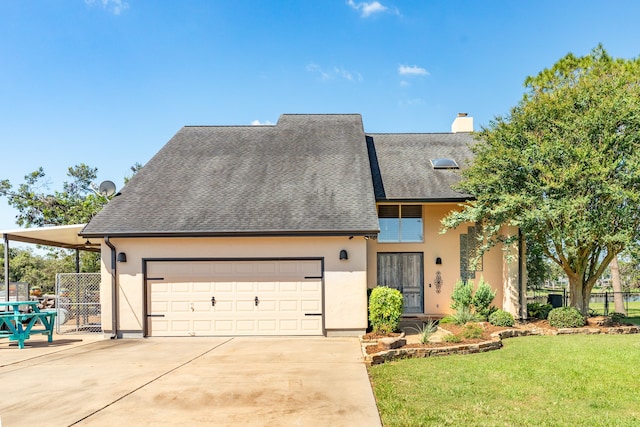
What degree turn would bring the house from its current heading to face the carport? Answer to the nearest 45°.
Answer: approximately 90° to its right

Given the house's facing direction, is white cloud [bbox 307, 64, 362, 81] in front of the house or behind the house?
behind

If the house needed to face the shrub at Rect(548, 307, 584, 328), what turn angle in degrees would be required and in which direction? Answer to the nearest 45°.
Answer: approximately 90° to its left

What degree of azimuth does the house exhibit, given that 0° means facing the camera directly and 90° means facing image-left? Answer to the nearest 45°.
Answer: approximately 0°

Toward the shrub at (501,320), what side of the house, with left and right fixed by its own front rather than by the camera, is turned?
left

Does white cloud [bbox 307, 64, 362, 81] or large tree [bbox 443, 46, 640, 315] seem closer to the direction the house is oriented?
the large tree

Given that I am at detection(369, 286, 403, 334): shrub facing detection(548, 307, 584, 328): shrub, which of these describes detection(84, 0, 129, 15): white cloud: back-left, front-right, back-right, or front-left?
back-left

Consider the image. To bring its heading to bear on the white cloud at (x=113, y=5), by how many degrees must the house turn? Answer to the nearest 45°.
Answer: approximately 135° to its right
